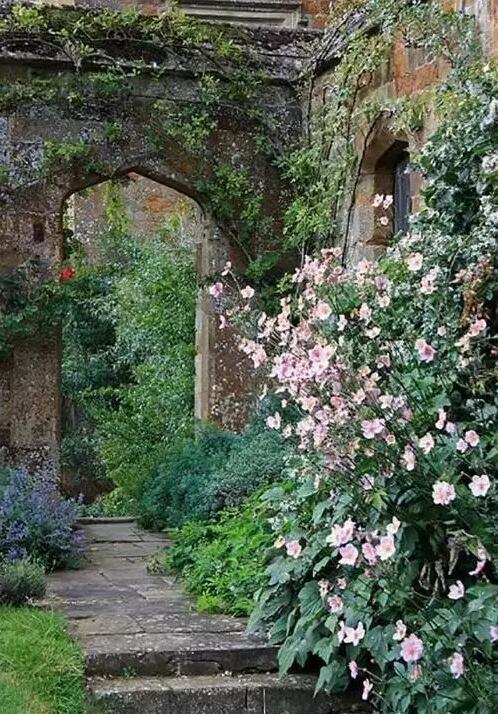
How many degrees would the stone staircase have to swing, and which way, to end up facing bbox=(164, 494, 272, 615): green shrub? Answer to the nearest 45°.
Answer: approximately 180°

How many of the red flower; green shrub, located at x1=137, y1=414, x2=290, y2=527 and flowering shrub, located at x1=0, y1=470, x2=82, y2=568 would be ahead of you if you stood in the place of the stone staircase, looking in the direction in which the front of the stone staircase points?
0

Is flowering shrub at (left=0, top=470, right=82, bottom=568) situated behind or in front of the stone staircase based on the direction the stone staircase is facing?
behind

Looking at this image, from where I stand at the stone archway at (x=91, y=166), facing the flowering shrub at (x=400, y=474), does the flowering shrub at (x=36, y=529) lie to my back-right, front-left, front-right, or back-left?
front-right

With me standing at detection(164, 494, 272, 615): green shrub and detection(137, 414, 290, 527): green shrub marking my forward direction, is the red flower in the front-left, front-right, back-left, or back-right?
front-left

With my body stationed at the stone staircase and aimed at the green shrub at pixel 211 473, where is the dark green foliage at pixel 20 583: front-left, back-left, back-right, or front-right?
front-left

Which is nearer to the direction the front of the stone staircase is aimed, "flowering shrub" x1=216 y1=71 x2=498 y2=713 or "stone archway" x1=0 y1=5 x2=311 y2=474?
the flowering shrub

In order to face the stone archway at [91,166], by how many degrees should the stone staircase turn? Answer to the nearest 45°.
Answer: approximately 180°

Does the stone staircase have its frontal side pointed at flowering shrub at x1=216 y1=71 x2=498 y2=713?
no

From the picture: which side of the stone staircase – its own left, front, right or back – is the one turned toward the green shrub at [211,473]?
back

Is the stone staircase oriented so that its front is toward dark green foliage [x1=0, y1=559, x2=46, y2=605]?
no

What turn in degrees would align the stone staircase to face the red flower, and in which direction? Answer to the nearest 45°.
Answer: approximately 180°

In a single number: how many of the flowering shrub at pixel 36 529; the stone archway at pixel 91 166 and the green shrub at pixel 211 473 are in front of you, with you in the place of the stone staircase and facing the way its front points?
0

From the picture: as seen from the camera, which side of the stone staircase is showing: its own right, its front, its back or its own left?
front
